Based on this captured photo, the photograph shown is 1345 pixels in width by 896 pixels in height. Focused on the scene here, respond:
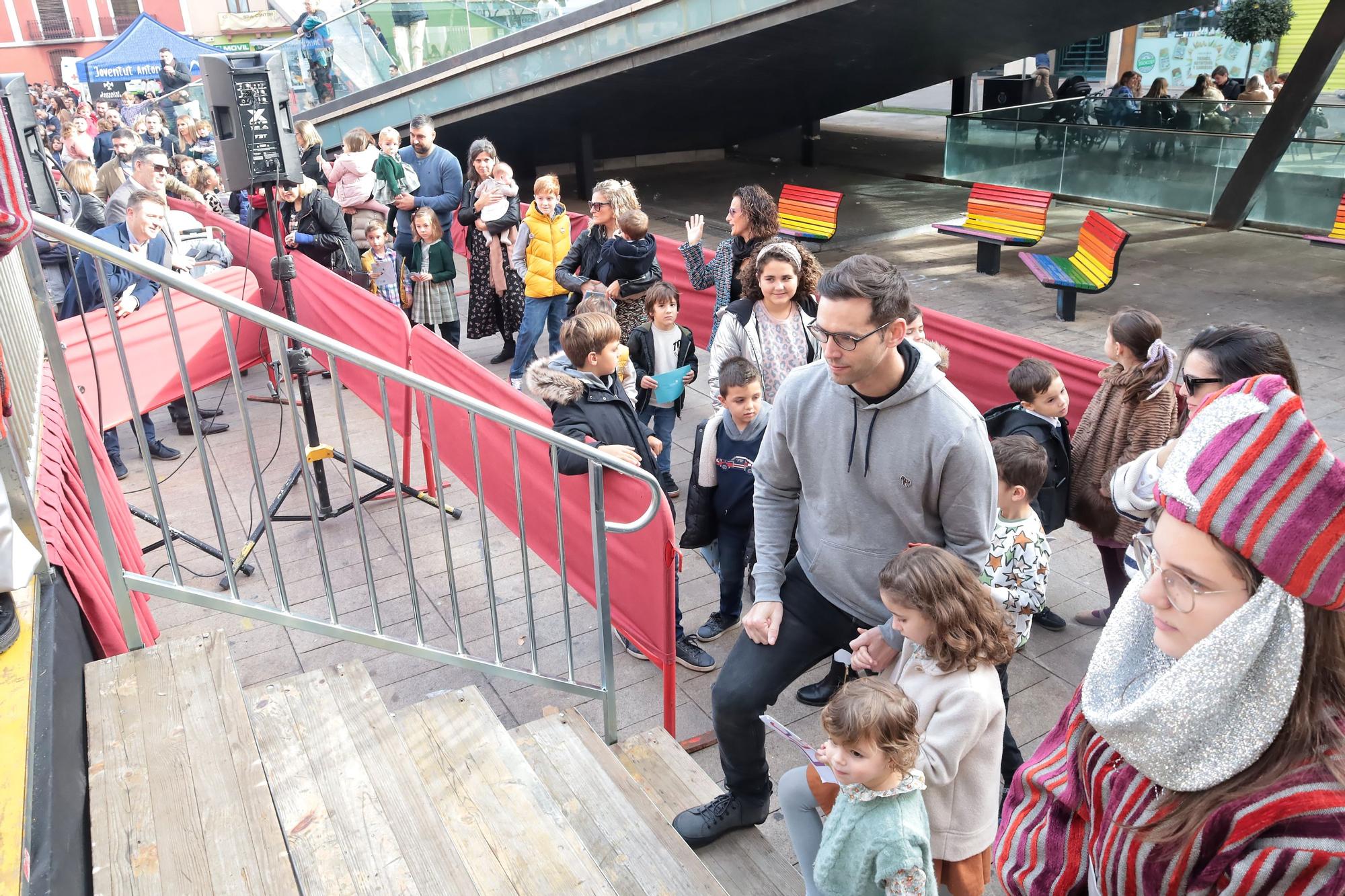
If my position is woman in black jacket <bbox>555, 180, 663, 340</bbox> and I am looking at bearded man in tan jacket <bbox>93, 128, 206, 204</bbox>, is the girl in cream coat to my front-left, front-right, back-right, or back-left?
back-left

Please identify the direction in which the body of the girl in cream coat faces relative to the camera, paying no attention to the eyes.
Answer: to the viewer's left

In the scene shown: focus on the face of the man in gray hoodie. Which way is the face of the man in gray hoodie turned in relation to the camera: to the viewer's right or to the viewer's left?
to the viewer's left

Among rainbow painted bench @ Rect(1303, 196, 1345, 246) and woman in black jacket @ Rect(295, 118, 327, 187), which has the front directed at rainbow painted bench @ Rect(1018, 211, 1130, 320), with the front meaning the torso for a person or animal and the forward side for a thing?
rainbow painted bench @ Rect(1303, 196, 1345, 246)

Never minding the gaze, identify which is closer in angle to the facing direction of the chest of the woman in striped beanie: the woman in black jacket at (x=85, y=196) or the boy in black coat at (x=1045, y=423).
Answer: the woman in black jacket

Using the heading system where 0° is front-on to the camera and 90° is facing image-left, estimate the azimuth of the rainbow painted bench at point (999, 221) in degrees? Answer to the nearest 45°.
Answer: approximately 45°

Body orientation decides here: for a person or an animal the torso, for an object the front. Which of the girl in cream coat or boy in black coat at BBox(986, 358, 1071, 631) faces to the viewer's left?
the girl in cream coat

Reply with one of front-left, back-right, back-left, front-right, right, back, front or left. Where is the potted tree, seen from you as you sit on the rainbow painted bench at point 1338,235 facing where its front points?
back-right
